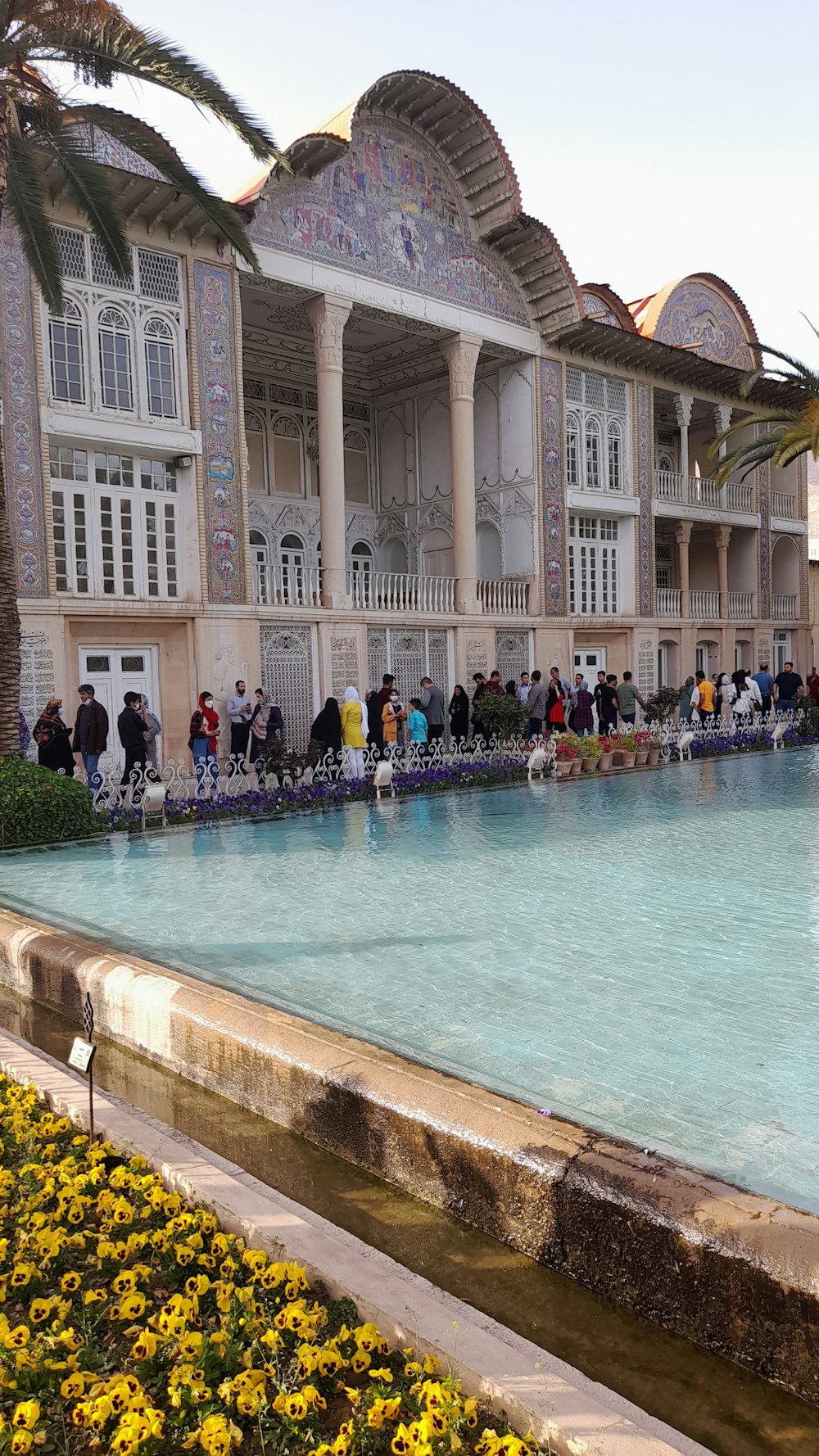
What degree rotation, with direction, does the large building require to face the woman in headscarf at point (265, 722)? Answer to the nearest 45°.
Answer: approximately 45° to its right

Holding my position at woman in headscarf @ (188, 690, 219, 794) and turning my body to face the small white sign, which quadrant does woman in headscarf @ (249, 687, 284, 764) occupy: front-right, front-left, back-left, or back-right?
back-left

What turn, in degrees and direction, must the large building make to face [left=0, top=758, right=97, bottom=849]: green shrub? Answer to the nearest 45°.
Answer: approximately 45° to its right

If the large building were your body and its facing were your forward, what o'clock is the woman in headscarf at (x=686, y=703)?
The woman in headscarf is roughly at 10 o'clock from the large building.

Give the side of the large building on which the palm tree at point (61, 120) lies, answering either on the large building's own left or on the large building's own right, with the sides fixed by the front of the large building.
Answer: on the large building's own right

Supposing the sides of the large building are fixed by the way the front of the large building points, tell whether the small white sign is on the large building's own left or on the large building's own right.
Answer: on the large building's own right

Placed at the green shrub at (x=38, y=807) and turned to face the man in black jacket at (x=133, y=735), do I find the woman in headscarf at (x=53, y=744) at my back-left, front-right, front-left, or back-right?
front-left

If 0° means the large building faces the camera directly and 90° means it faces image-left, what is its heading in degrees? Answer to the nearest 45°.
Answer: approximately 315°

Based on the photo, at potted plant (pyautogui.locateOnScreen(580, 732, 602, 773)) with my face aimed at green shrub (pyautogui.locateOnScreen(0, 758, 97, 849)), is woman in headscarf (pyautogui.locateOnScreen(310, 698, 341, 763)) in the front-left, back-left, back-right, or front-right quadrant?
front-right

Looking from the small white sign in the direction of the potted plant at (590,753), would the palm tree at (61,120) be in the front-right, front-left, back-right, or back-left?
front-left

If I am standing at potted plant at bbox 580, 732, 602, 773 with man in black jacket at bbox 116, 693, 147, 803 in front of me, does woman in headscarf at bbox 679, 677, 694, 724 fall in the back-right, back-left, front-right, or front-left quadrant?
back-right

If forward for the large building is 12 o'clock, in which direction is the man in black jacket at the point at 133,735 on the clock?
The man in black jacket is roughly at 2 o'clock from the large building.
